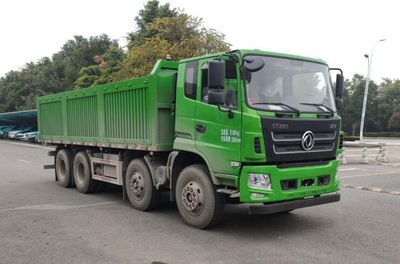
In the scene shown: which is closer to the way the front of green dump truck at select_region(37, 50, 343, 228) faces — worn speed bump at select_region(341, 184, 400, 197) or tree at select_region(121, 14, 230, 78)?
the worn speed bump

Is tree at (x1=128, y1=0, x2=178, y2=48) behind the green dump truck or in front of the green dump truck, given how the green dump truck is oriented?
behind

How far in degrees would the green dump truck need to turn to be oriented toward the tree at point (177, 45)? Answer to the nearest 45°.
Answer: approximately 135° to its left

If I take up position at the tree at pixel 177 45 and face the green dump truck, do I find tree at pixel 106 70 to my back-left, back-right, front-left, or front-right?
back-right

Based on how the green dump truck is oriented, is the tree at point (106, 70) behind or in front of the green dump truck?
behind

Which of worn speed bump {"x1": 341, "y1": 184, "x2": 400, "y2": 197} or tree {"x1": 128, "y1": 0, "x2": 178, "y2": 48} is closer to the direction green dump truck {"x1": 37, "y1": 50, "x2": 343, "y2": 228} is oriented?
the worn speed bump

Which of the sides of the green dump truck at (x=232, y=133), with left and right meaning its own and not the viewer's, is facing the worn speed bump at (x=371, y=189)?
left

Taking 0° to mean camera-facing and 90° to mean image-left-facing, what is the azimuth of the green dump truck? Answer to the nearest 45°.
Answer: approximately 315°

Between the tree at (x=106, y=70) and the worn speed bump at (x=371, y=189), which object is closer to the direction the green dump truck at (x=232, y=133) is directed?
the worn speed bump
